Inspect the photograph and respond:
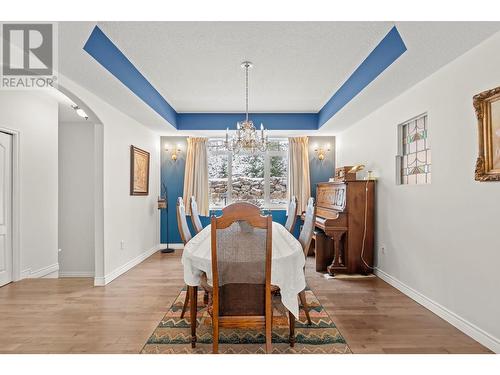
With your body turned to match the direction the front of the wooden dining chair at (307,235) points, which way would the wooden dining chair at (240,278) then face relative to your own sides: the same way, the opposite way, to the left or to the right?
to the right

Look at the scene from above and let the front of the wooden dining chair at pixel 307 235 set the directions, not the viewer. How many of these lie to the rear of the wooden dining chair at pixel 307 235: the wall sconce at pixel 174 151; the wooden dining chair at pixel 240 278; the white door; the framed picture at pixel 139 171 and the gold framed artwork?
1

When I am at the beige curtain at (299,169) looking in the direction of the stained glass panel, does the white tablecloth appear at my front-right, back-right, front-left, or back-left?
front-right

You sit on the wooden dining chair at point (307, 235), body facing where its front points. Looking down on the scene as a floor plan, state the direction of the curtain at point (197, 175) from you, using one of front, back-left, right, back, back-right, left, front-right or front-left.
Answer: front-right

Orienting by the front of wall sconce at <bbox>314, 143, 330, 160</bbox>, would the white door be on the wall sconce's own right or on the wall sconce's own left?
on the wall sconce's own right

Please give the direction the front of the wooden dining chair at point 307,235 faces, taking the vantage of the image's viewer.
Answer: facing to the left of the viewer

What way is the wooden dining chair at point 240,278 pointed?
away from the camera

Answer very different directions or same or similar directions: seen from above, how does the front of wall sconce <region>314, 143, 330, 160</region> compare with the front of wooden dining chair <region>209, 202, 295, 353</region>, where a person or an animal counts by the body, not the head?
very different directions

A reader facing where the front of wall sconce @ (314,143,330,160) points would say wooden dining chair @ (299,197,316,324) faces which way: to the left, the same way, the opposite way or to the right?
to the right

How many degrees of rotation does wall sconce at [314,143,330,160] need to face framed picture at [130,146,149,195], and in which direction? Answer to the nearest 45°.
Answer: approximately 45° to its right

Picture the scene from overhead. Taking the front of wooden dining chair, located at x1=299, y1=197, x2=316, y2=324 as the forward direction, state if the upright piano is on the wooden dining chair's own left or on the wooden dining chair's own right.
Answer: on the wooden dining chair's own right

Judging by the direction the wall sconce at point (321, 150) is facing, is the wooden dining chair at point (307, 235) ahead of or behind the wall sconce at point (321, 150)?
ahead

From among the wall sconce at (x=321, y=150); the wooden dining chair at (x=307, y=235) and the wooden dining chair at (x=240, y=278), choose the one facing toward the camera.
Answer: the wall sconce

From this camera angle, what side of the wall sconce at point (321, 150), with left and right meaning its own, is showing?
front
